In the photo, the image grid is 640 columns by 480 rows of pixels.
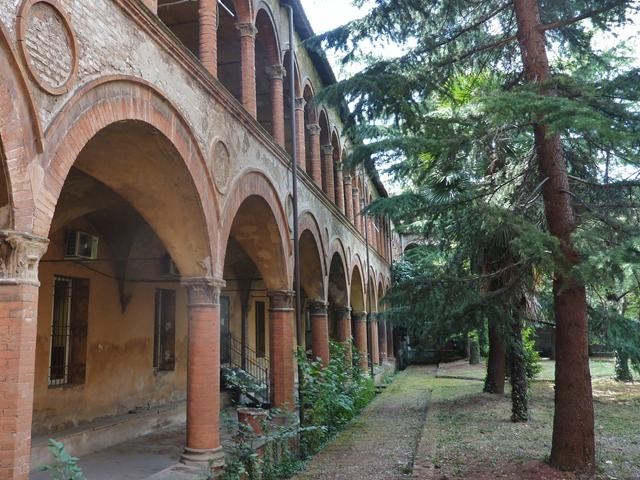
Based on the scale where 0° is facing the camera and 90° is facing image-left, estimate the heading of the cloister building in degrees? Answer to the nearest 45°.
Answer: approximately 315°

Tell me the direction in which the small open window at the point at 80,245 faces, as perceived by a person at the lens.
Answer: facing the viewer and to the right of the viewer

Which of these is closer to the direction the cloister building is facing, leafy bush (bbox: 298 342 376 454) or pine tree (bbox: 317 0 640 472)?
the pine tree

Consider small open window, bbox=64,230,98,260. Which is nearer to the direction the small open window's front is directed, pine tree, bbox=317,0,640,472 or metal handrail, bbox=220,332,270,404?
the pine tree

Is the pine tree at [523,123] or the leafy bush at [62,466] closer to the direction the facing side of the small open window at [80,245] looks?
the pine tree

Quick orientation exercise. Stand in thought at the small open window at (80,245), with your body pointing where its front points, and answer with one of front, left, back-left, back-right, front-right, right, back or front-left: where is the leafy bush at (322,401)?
front-left

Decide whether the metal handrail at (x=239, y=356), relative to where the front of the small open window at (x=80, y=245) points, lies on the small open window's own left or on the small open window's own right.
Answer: on the small open window's own left

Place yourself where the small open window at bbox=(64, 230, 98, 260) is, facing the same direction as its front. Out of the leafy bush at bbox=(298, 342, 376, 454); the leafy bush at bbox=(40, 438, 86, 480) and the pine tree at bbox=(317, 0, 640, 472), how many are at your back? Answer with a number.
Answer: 0

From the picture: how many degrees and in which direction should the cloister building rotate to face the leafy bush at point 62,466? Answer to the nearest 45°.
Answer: approximately 45° to its right

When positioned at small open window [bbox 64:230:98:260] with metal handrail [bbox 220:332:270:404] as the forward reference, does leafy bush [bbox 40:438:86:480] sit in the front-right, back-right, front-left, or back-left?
back-right

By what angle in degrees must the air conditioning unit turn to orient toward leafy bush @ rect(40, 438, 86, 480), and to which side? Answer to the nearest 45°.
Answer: approximately 45° to its right
